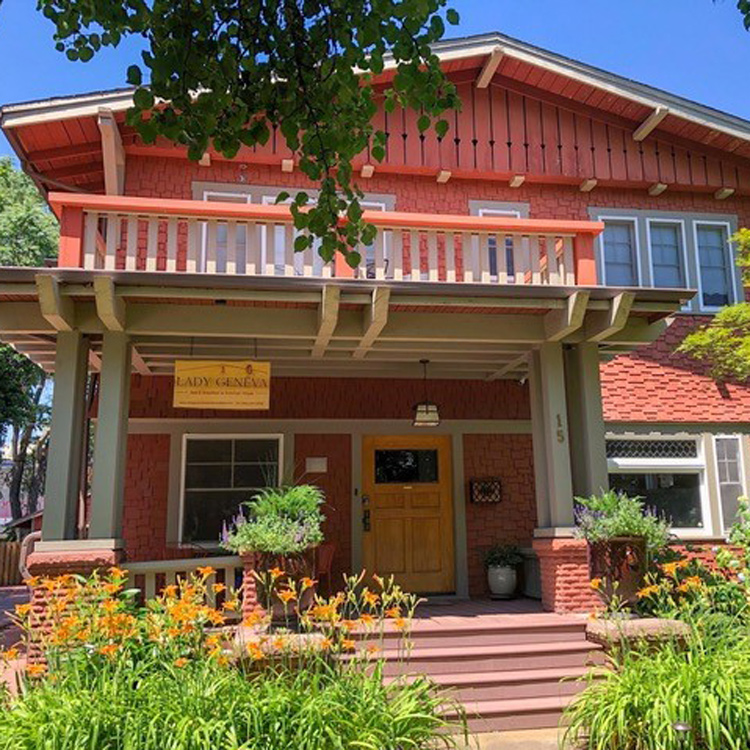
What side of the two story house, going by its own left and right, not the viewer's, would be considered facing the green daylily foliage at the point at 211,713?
front

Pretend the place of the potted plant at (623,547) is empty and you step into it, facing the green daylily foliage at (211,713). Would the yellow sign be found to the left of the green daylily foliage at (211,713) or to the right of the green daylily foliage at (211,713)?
right

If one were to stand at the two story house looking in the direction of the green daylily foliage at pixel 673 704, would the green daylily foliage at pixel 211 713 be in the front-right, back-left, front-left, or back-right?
front-right

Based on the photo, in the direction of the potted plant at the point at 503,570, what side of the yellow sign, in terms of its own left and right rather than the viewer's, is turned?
left

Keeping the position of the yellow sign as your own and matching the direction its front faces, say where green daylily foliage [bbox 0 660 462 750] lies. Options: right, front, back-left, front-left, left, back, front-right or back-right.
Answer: front

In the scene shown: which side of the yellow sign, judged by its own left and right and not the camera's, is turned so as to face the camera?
front

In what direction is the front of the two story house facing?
toward the camera

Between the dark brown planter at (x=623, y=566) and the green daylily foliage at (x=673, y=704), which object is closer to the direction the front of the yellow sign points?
the green daylily foliage

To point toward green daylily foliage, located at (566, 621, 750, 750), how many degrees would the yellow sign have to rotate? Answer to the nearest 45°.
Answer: approximately 45° to its left

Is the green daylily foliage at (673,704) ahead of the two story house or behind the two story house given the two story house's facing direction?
ahead
